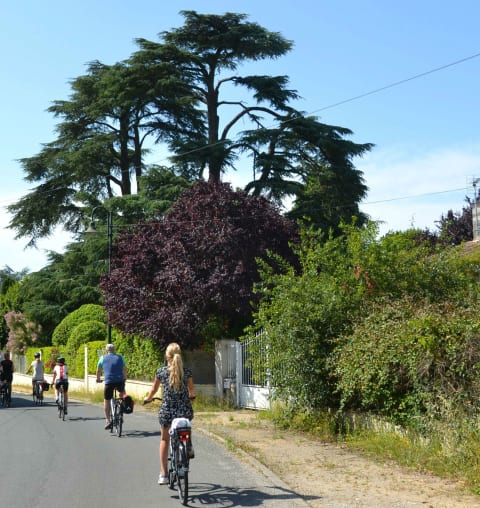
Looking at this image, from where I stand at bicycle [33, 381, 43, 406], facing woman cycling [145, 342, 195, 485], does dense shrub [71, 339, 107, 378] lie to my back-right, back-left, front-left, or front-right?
back-left

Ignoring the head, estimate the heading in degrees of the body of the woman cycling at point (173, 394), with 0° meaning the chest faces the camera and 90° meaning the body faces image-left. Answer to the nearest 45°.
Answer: approximately 180°

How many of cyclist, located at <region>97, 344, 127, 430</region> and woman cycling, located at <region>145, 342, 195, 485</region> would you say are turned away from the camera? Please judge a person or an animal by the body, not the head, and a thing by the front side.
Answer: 2

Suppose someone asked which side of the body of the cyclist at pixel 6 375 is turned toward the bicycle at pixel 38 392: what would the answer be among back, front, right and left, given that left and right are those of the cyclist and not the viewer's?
right

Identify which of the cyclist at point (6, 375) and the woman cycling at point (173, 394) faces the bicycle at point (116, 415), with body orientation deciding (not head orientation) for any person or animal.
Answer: the woman cycling

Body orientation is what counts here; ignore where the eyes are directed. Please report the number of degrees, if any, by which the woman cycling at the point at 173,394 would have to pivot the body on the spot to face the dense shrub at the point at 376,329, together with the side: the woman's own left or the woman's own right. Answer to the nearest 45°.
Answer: approximately 45° to the woman's own right

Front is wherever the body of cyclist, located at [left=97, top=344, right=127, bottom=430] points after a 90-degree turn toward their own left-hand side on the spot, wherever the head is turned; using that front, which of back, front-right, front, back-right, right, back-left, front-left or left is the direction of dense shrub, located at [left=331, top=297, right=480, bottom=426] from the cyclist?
back-left

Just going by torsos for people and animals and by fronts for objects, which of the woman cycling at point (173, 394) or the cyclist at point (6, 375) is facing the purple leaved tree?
the woman cycling

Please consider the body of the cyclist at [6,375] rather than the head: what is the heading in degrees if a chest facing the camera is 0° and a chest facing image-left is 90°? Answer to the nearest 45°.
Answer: approximately 180°

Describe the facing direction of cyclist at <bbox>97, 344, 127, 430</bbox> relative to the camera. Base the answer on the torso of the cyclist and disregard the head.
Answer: away from the camera

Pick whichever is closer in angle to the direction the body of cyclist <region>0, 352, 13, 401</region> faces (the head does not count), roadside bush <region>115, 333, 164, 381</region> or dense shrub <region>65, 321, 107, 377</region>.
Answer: the dense shrub

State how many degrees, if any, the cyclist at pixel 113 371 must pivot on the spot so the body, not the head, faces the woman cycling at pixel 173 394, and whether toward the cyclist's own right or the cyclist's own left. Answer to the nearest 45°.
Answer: approximately 180°

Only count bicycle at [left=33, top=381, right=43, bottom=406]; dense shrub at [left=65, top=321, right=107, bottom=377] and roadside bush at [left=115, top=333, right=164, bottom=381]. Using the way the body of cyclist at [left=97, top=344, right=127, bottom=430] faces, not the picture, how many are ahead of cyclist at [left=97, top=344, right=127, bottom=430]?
3
